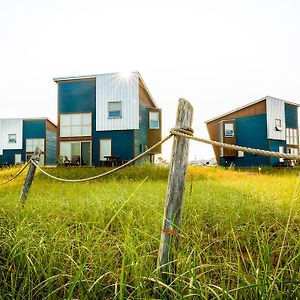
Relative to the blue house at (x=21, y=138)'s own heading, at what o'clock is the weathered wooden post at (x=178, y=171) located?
The weathered wooden post is roughly at 12 o'clock from the blue house.

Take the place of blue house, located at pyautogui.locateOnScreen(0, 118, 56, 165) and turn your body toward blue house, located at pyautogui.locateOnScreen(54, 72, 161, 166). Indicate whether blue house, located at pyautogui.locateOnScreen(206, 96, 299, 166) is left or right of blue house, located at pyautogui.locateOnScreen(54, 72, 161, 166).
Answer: left

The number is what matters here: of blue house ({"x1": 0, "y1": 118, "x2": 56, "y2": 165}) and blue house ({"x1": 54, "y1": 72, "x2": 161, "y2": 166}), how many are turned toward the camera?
2

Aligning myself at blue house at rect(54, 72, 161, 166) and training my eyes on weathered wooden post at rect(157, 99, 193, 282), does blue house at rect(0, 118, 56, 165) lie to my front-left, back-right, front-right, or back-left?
back-right

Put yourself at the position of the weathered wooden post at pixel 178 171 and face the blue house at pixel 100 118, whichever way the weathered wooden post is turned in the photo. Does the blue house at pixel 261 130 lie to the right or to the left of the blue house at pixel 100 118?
right

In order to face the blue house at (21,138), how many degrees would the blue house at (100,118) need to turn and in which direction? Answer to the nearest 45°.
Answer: approximately 135° to its right

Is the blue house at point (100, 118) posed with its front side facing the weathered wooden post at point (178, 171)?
yes

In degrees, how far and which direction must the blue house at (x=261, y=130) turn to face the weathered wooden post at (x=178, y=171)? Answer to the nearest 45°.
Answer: approximately 45° to its right

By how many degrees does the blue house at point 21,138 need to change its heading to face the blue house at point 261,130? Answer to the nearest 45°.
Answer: approximately 45° to its left

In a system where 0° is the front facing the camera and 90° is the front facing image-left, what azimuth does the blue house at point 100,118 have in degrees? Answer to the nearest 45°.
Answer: approximately 0°

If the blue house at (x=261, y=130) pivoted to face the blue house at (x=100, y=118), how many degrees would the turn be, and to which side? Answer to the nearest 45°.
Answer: approximately 90° to its right
